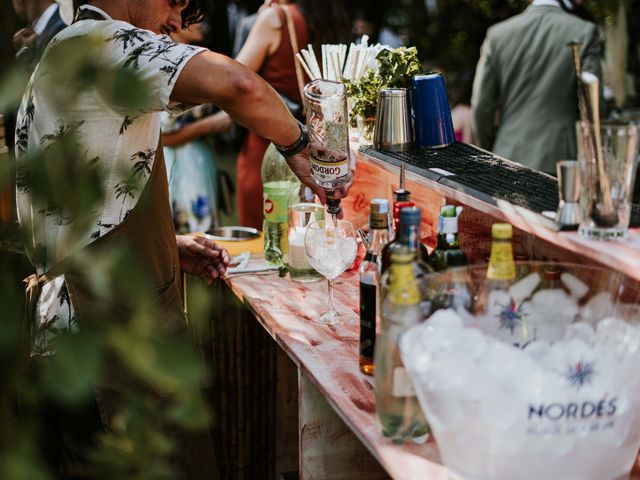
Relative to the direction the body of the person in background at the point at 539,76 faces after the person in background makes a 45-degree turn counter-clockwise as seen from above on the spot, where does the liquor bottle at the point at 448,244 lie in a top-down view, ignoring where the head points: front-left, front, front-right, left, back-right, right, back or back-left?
back-left

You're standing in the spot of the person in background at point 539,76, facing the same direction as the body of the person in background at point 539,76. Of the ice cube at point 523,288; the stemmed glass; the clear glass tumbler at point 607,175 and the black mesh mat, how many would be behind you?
4

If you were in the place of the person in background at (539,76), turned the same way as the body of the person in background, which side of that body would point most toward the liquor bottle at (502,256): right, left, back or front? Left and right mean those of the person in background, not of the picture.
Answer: back

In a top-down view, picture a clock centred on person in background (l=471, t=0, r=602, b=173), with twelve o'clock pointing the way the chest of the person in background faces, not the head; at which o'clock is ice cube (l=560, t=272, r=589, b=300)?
The ice cube is roughly at 6 o'clock from the person in background.

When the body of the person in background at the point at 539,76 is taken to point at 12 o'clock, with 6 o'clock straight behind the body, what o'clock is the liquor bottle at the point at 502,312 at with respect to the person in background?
The liquor bottle is roughly at 6 o'clock from the person in background.

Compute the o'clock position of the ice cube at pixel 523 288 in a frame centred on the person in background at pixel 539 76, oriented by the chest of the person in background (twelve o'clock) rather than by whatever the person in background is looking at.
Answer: The ice cube is roughly at 6 o'clock from the person in background.

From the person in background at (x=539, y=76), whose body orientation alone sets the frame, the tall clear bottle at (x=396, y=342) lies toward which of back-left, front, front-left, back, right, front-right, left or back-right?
back

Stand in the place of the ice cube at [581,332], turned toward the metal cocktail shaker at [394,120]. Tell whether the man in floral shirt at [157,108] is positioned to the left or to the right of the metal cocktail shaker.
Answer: left

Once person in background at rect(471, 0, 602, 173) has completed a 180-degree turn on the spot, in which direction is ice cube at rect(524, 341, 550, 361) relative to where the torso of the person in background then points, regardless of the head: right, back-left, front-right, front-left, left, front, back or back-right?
front

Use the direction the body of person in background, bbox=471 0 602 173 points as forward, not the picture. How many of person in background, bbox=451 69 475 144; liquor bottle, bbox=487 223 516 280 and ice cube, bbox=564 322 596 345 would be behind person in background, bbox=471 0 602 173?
2

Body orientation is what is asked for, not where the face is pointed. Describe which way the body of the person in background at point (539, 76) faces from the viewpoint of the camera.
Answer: away from the camera

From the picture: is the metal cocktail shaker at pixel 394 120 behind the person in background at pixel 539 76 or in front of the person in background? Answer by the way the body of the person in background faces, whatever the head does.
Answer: behind

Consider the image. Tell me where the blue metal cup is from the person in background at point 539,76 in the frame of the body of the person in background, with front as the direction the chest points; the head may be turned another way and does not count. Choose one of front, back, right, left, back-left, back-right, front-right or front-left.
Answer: back

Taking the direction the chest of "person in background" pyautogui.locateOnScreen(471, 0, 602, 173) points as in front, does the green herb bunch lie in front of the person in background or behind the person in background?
behind
